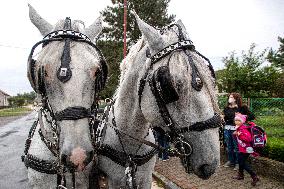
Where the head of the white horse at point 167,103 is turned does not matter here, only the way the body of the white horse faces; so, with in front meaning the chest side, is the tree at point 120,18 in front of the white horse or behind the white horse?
behind

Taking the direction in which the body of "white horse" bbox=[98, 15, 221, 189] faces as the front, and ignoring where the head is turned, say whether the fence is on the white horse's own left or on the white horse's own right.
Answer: on the white horse's own left

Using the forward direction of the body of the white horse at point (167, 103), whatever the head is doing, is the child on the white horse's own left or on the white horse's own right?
on the white horse's own left

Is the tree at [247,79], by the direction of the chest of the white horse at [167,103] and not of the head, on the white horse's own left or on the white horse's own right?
on the white horse's own left

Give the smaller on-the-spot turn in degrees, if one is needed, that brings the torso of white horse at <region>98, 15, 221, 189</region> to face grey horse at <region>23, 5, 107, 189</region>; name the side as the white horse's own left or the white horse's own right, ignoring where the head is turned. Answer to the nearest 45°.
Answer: approximately 135° to the white horse's own right

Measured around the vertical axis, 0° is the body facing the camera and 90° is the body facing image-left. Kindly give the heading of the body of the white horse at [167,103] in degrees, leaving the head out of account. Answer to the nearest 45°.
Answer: approximately 315°
